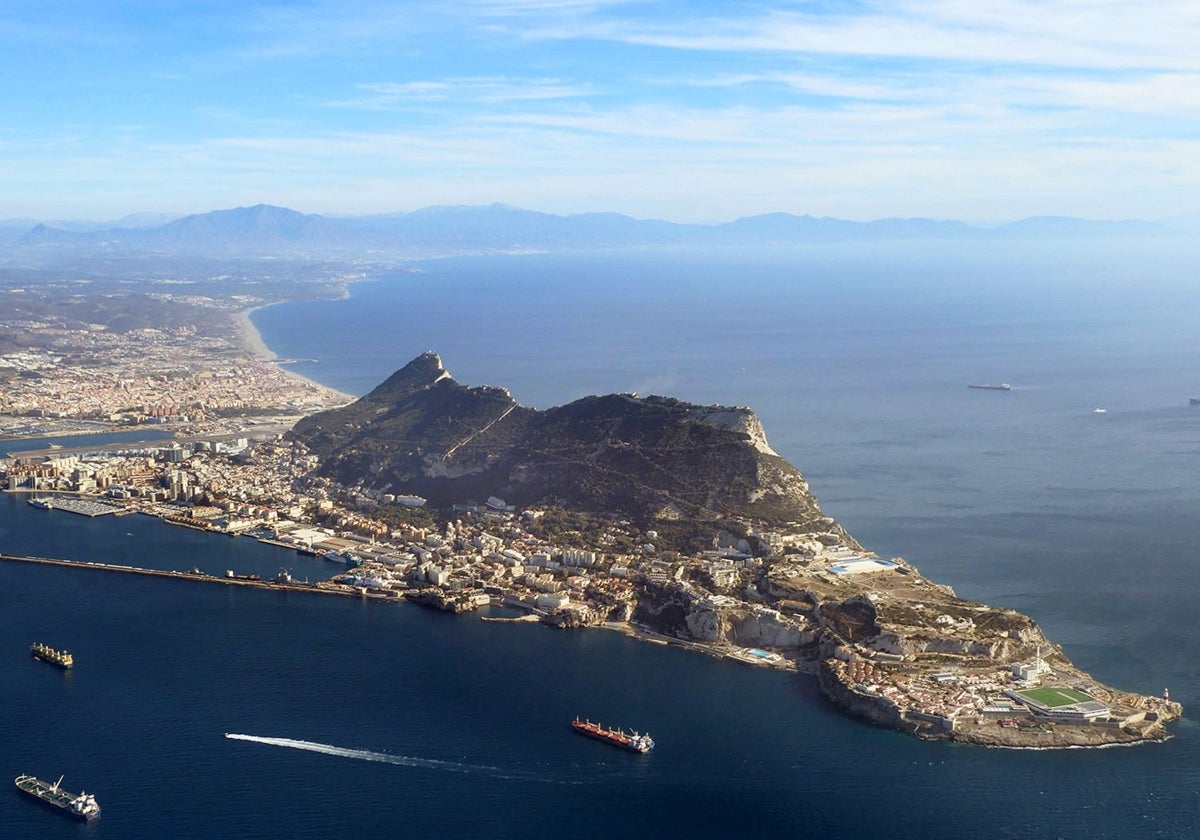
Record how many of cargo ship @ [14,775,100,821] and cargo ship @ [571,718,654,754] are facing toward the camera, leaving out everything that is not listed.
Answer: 0

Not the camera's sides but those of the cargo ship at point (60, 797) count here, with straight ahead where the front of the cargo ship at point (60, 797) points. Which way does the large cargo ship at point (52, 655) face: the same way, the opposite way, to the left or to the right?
the same way

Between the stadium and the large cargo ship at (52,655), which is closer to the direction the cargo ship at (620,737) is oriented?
the large cargo ship

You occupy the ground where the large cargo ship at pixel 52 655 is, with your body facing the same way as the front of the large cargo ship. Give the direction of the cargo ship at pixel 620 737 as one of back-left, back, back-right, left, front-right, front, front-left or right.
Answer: back

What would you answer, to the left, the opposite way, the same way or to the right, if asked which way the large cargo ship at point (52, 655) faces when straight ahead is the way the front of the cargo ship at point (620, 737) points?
the same way

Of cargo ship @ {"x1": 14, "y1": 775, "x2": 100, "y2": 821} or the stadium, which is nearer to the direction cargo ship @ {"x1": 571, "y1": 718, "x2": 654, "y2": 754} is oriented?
the cargo ship

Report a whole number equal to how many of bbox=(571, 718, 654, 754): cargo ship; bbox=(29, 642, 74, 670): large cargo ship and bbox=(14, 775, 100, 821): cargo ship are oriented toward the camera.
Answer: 0

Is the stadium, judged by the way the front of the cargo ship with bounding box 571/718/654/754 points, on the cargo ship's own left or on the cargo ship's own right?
on the cargo ship's own right

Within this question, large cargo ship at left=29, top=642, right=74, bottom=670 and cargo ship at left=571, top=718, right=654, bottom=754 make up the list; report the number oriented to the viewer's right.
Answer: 0

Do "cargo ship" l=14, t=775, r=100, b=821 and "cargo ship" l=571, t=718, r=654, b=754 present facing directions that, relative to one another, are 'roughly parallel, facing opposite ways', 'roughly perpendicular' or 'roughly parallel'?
roughly parallel

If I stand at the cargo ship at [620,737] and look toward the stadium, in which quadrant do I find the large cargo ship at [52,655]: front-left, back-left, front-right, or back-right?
back-left

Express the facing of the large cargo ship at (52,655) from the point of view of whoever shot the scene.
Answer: facing away from the viewer and to the left of the viewer

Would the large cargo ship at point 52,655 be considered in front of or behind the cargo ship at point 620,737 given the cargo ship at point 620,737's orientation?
in front

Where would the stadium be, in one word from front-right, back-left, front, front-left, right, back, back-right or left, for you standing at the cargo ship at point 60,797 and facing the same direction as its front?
back-right

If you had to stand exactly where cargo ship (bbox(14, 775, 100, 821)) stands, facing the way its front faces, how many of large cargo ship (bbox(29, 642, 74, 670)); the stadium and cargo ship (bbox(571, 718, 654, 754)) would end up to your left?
0

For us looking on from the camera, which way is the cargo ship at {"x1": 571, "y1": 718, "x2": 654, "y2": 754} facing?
facing away from the viewer and to the left of the viewer

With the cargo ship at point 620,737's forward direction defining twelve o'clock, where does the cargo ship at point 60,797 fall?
the cargo ship at point 60,797 is roughly at 10 o'clock from the cargo ship at point 620,737.

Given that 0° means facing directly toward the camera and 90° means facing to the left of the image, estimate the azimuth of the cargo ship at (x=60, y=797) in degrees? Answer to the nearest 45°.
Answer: approximately 135°

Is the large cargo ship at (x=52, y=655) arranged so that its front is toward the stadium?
no
